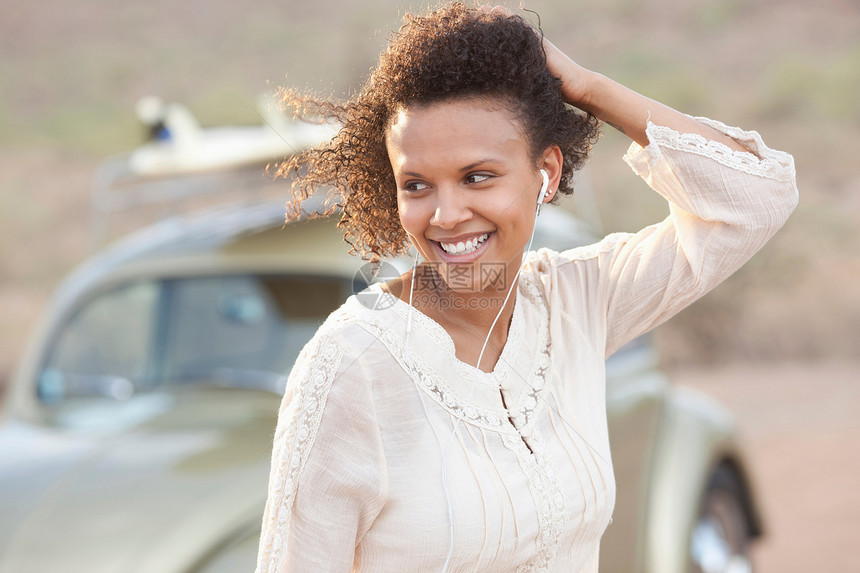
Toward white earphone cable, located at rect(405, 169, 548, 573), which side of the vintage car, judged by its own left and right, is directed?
left

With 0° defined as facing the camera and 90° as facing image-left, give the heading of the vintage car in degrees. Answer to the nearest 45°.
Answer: approximately 45°
